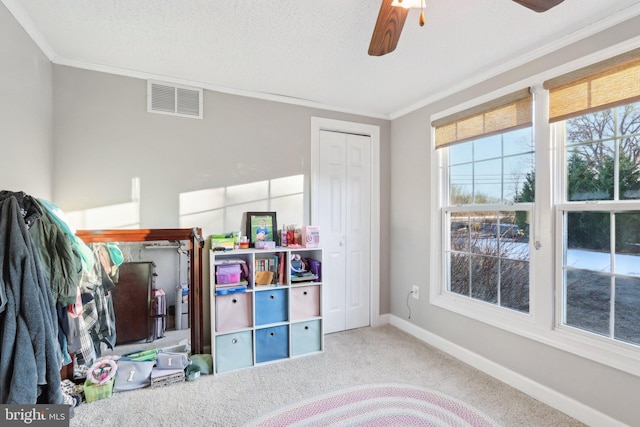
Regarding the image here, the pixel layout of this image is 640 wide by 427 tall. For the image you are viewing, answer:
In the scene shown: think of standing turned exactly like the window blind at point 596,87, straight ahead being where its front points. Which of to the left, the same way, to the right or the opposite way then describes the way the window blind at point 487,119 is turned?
the same way

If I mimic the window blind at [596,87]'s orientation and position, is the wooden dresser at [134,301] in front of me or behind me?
in front

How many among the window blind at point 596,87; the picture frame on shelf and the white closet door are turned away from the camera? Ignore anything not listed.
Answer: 0

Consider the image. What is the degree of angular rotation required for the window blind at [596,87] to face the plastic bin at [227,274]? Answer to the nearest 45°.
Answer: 0° — it already faces it

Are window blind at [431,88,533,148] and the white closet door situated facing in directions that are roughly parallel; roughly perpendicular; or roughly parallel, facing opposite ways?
roughly perpendicular

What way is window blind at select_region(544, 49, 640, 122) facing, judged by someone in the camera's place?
facing the viewer and to the left of the viewer

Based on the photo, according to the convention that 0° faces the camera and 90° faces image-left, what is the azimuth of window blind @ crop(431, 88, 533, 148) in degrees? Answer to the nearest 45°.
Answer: approximately 45°

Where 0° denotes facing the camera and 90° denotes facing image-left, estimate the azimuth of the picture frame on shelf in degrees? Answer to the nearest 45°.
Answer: approximately 0°

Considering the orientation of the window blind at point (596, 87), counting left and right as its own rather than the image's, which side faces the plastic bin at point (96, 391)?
front

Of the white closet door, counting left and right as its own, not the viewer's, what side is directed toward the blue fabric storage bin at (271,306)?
right

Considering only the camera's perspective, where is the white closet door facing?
facing the viewer and to the right of the viewer

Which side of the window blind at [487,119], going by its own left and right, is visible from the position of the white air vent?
front

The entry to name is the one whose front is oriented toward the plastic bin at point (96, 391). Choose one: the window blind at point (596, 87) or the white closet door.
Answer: the window blind

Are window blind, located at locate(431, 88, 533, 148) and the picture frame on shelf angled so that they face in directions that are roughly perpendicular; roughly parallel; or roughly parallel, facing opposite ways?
roughly perpendicular
